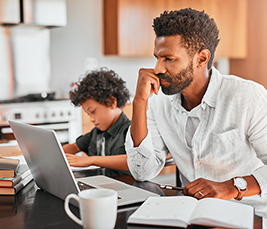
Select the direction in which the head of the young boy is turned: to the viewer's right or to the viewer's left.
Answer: to the viewer's left

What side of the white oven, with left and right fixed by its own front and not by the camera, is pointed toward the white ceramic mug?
front

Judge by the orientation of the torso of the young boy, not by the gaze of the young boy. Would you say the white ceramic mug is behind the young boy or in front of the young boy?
in front

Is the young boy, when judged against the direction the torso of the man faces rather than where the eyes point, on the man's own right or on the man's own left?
on the man's own right

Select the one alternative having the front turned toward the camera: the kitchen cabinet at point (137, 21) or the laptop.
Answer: the kitchen cabinet

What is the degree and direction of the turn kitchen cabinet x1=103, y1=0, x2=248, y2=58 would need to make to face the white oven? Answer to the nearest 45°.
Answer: approximately 45° to its right

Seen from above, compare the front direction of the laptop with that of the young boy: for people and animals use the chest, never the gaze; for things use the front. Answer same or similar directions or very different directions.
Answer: very different directions

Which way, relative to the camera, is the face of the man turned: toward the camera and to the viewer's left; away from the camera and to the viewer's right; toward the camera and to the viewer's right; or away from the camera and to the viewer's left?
toward the camera and to the viewer's left

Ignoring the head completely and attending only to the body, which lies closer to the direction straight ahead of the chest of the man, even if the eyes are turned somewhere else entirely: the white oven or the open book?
the open book

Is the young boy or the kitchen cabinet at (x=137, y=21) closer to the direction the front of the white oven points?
the young boy

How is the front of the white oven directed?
toward the camera

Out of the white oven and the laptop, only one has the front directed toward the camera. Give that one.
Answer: the white oven

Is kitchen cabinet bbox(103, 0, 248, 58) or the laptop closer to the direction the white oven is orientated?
the laptop

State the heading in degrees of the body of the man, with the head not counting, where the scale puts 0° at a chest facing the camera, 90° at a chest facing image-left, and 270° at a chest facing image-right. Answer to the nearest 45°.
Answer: approximately 45°

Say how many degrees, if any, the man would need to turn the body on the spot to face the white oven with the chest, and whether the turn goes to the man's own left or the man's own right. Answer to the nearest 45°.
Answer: approximately 90° to the man's own right

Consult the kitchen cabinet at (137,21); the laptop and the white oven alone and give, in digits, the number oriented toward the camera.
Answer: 2

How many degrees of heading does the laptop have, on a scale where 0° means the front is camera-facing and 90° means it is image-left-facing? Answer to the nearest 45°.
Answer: approximately 225°

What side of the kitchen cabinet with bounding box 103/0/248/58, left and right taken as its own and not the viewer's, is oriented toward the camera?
front

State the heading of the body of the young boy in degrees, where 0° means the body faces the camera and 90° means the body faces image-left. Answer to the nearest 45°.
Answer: approximately 45°

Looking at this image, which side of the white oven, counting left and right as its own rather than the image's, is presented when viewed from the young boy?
front

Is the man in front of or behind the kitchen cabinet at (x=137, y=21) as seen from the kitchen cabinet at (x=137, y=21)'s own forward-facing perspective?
in front

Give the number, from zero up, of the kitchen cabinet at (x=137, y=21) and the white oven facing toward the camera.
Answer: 2
